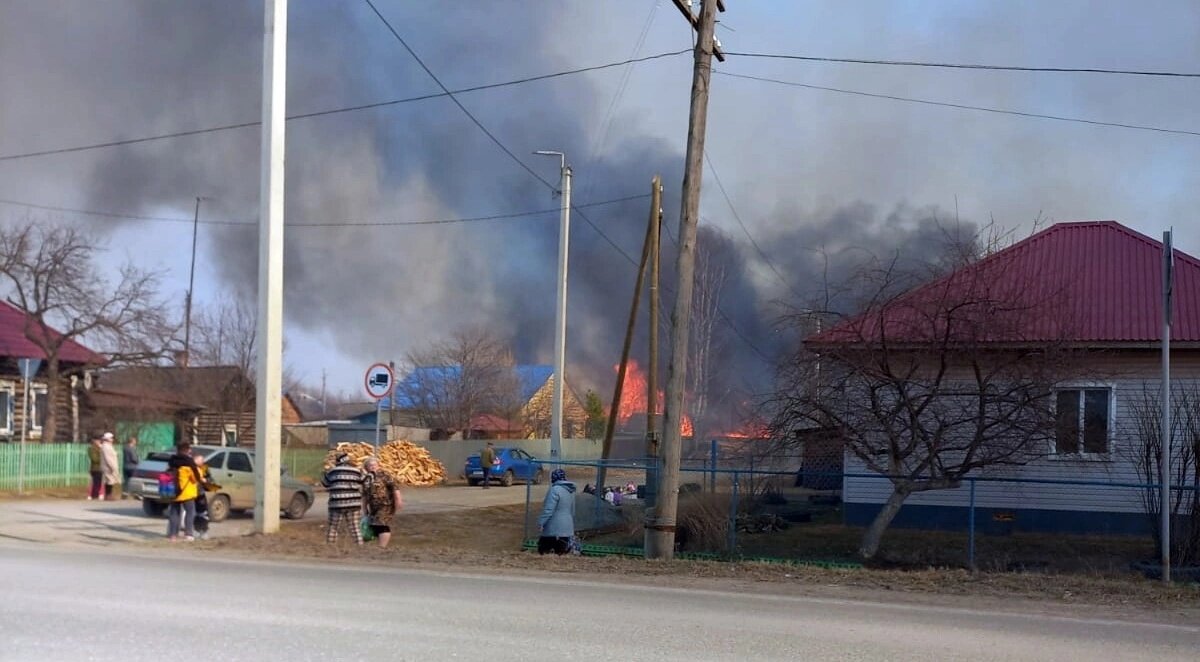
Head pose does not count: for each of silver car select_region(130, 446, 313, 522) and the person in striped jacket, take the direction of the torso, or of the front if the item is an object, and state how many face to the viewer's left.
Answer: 0

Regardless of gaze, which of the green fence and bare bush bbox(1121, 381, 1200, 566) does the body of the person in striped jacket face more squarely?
the green fence

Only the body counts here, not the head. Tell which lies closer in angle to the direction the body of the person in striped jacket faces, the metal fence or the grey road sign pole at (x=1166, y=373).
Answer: the metal fence

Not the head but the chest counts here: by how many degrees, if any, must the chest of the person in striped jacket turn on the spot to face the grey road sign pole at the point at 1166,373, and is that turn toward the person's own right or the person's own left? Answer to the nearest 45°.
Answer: approximately 135° to the person's own right

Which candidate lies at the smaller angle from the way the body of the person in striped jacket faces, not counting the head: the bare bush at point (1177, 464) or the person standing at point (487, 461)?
the person standing

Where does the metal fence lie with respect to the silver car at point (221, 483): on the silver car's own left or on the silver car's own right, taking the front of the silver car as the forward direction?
on the silver car's own right

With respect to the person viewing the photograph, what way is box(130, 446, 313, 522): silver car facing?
facing away from the viewer and to the right of the viewer

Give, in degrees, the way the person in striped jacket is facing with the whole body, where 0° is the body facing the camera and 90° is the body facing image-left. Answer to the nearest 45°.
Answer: approximately 180°
